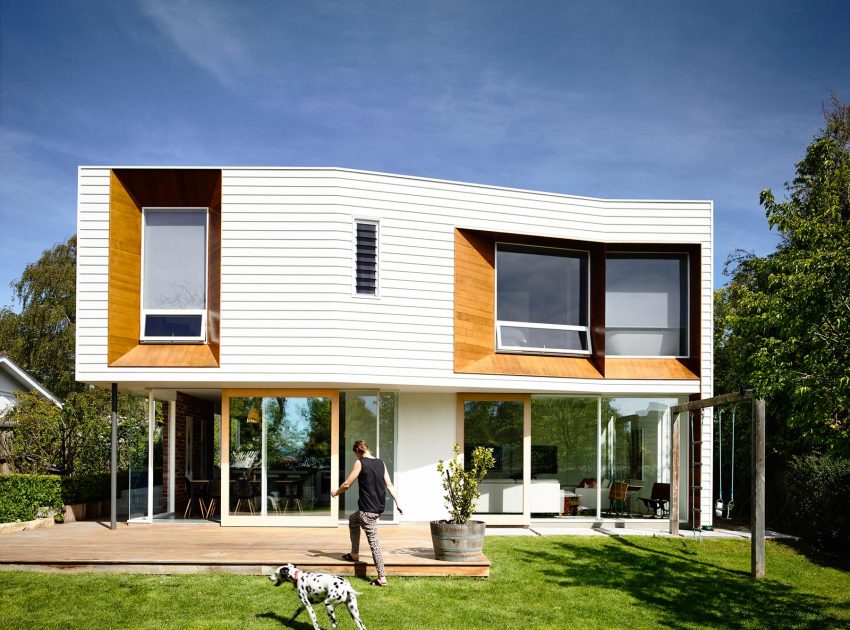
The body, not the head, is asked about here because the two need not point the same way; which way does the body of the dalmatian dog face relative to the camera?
to the viewer's left

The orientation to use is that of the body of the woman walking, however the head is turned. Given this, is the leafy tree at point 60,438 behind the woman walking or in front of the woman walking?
in front

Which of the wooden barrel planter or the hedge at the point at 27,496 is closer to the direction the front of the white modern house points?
the wooden barrel planter

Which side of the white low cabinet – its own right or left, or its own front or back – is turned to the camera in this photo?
back

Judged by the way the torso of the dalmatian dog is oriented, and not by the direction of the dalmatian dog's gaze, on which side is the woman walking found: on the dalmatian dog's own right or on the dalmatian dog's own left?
on the dalmatian dog's own right

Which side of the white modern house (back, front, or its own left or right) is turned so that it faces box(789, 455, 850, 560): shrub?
left

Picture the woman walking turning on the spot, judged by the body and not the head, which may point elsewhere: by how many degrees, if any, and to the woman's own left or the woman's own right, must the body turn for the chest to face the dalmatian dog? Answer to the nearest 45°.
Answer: approximately 135° to the woman's own left

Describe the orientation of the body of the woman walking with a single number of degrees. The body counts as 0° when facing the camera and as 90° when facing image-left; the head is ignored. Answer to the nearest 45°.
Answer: approximately 135°

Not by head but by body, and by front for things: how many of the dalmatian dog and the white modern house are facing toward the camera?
1
